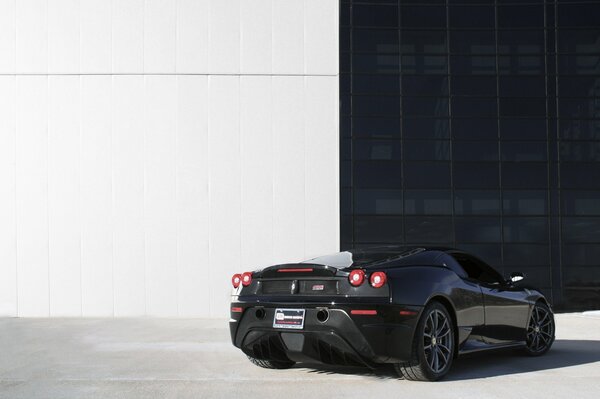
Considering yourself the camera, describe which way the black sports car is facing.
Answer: facing away from the viewer and to the right of the viewer
